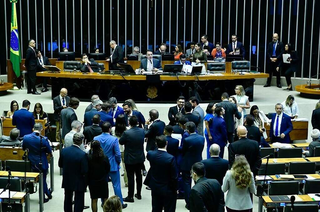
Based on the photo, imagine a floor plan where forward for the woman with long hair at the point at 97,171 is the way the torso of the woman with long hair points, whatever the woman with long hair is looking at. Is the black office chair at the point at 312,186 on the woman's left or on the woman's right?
on the woman's right

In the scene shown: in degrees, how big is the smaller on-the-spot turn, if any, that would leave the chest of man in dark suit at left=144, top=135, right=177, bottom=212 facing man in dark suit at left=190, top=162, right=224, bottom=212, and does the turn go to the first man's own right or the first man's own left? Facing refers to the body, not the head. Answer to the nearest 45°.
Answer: approximately 135° to the first man's own right

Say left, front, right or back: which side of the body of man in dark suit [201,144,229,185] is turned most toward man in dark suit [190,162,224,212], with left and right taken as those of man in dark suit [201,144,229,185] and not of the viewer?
back

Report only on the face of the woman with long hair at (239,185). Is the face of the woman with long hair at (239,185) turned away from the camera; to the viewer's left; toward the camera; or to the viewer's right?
away from the camera

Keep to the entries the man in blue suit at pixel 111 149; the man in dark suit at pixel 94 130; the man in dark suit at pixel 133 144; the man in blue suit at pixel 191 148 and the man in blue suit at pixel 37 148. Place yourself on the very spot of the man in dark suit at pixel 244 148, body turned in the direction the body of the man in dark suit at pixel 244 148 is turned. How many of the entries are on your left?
5

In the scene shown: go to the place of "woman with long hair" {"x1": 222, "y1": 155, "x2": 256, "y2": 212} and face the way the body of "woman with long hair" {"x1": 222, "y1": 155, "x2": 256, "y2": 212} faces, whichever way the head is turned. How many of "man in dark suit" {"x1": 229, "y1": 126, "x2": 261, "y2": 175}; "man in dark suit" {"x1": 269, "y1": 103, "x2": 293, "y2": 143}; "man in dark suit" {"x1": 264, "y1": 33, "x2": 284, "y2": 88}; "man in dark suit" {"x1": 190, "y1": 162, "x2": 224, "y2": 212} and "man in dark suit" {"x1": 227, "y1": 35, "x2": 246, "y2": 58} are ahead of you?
4

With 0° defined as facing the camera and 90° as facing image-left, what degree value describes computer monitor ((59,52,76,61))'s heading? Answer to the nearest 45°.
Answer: approximately 180°

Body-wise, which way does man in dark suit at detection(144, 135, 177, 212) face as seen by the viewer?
away from the camera

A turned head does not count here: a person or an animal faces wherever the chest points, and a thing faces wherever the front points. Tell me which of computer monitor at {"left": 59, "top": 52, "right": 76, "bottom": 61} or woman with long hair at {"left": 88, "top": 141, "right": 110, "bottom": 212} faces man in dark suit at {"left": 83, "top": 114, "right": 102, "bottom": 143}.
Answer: the woman with long hair

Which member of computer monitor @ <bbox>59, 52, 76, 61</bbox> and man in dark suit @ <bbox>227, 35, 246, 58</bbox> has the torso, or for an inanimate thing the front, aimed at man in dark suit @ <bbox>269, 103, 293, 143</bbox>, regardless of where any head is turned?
man in dark suit @ <bbox>227, 35, 246, 58</bbox>

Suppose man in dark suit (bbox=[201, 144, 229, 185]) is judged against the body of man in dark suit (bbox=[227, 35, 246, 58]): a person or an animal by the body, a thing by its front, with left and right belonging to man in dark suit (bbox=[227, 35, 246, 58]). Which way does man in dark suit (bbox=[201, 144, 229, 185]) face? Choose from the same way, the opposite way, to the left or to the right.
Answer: the opposite way

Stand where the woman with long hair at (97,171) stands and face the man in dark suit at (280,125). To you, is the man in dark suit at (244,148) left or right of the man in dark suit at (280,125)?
right

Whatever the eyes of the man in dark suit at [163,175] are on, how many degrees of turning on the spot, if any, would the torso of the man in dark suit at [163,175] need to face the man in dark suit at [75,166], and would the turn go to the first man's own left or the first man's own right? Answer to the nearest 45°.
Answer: approximately 90° to the first man's own left

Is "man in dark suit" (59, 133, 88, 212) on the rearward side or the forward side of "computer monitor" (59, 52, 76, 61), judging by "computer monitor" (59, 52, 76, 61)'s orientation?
on the rearward side

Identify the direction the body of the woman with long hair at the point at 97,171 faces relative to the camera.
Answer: away from the camera
